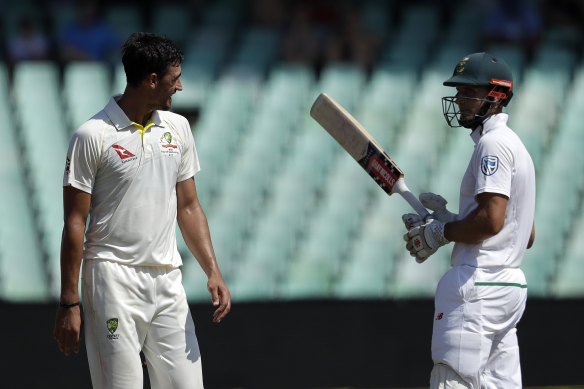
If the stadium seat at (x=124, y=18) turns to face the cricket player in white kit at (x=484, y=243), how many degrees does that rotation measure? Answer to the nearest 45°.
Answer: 0° — it already faces them

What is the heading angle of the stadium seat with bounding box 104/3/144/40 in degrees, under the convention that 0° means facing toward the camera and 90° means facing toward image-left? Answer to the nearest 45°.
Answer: approximately 0°

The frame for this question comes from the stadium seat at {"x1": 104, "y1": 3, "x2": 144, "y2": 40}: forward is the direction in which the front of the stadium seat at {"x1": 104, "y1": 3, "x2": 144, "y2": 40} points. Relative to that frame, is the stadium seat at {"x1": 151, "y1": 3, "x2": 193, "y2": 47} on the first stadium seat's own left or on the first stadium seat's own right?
on the first stadium seat's own left

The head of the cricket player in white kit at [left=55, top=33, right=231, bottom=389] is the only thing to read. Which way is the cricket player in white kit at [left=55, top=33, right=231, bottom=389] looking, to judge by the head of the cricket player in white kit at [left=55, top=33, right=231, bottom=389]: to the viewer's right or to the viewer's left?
to the viewer's right
